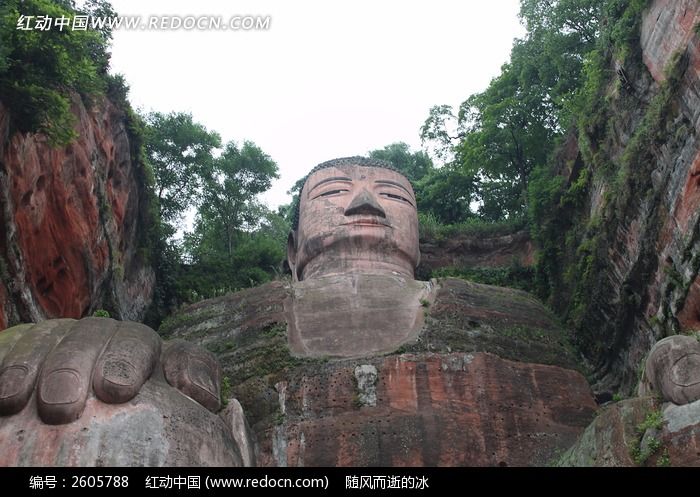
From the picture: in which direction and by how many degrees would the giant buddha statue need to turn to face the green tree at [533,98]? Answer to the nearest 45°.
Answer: approximately 135° to its left

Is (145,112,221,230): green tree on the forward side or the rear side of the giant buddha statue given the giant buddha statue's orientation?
on the rear side

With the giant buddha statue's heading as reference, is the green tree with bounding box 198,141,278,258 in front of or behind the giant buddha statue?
behind

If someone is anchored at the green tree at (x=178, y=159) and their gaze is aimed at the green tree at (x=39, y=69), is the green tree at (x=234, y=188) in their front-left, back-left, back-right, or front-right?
back-left

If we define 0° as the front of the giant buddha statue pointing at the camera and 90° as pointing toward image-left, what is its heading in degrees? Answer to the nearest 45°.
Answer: approximately 0°

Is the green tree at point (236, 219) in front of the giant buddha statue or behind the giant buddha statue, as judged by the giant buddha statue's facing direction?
behind

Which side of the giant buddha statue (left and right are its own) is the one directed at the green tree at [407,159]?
back
